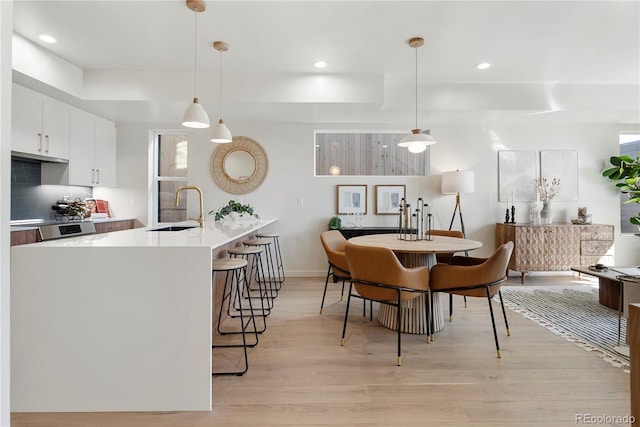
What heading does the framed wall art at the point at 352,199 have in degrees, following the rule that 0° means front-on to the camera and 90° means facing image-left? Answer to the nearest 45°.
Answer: approximately 0°

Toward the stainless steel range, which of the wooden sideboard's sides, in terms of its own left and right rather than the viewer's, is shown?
right

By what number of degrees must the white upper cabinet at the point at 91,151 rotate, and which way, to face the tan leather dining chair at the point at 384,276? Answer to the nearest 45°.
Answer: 0° — it already faces it

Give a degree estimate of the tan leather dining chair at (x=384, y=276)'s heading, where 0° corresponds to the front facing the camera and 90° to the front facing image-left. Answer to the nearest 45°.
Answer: approximately 225°

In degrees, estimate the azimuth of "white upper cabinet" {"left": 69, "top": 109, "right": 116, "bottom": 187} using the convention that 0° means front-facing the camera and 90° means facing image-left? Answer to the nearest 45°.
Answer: approximately 315°

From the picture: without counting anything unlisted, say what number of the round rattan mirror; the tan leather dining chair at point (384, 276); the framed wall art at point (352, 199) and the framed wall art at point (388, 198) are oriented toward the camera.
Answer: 3

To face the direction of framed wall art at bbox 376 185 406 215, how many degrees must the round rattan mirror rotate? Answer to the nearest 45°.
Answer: approximately 90° to its left

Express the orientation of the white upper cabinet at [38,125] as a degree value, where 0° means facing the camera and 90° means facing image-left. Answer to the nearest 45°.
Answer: approximately 315°

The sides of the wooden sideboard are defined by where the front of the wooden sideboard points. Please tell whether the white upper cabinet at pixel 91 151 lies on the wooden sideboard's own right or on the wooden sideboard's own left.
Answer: on the wooden sideboard's own right

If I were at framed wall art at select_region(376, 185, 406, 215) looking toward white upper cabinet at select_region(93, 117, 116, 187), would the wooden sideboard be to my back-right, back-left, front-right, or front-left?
back-left

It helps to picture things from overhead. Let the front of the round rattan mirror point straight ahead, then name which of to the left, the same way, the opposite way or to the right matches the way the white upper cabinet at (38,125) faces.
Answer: to the left
